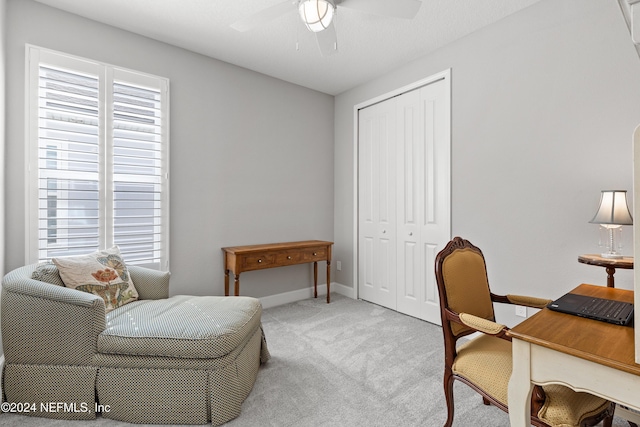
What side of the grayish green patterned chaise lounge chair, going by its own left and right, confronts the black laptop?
front

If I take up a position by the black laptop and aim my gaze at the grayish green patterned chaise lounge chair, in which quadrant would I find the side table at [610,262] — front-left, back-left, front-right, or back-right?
back-right

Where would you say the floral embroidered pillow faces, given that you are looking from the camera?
facing the viewer and to the right of the viewer

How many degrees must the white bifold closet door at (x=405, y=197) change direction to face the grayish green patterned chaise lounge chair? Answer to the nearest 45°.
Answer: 0° — it already faces it

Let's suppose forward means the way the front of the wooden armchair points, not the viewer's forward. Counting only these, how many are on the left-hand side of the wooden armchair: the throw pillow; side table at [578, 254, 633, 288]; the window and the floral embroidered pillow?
1

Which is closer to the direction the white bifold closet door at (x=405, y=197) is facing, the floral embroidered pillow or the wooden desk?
the floral embroidered pillow

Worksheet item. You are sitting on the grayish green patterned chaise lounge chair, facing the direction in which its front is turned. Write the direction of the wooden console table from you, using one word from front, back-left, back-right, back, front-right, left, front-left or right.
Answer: left

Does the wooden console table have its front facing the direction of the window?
no

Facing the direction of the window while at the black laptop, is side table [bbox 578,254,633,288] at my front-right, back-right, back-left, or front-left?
back-right

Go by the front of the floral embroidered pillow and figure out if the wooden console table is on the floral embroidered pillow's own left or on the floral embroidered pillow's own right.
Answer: on the floral embroidered pillow's own left

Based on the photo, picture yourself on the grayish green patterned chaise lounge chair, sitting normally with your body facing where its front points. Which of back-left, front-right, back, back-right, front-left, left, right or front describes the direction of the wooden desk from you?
front

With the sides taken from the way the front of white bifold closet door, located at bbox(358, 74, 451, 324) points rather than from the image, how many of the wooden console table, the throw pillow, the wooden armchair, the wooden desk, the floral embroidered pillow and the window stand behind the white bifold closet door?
0

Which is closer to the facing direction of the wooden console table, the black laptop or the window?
the black laptop

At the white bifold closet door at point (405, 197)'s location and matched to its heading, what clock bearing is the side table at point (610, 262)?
The side table is roughly at 9 o'clock from the white bifold closet door.

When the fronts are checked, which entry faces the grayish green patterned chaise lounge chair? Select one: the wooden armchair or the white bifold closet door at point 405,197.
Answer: the white bifold closet door

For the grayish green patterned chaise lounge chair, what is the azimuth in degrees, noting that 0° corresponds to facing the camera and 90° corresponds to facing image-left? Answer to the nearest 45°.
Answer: approximately 315°

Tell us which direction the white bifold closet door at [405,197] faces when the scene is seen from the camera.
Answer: facing the viewer and to the left of the viewer
